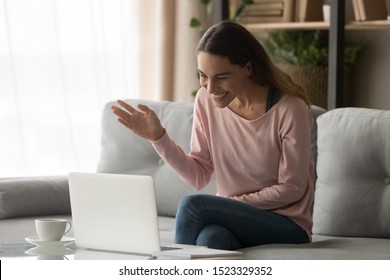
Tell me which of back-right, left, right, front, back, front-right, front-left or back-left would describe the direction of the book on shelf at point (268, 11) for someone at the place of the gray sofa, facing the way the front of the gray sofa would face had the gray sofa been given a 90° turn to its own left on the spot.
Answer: left

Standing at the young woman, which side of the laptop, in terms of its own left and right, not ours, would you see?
front

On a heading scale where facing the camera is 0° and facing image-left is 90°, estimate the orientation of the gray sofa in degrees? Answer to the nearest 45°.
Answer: approximately 0°

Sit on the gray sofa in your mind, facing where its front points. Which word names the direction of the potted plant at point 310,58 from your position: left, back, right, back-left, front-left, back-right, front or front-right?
back

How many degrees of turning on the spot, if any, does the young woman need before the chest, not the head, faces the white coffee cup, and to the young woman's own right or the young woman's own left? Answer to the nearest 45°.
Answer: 0° — they already face it

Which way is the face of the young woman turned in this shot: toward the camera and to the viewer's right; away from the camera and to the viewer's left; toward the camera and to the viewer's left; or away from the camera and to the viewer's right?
toward the camera and to the viewer's left

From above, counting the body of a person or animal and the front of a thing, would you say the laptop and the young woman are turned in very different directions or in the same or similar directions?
very different directions

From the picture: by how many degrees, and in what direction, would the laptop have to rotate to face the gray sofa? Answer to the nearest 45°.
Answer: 0° — it already faces it

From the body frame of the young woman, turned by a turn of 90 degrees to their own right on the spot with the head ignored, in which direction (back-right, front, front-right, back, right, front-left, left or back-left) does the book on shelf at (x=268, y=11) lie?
front-right

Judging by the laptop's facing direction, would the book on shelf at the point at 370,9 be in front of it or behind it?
in front

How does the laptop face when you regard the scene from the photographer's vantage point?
facing away from the viewer and to the right of the viewer

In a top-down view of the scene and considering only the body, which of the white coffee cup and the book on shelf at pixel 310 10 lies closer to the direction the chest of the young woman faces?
the white coffee cup

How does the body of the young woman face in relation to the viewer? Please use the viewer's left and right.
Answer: facing the viewer and to the left of the viewer
